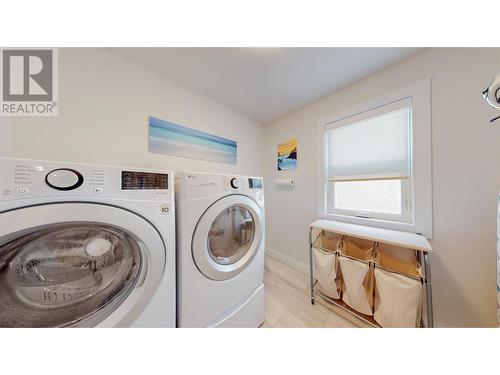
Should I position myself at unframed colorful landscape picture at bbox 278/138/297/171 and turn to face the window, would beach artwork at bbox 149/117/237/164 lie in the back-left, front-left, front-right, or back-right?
back-right

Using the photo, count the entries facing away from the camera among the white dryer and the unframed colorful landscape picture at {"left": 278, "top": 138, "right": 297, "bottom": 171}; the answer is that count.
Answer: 0

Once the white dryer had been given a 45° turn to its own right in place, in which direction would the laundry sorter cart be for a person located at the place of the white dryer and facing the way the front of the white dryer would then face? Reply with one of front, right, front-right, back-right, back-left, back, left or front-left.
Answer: left

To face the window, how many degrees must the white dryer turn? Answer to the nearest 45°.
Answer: approximately 45° to its left

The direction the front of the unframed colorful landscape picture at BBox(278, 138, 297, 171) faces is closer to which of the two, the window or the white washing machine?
the white washing machine

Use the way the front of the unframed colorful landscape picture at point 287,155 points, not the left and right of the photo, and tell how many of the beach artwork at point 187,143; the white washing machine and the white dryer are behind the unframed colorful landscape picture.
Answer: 0

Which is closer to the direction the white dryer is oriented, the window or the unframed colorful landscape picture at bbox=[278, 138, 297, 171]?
the window

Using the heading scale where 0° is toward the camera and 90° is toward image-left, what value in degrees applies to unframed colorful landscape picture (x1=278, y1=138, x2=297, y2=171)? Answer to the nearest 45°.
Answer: approximately 45°

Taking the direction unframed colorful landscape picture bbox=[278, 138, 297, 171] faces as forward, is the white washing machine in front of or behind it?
in front

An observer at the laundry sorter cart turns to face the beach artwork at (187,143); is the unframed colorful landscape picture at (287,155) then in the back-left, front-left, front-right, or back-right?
front-right

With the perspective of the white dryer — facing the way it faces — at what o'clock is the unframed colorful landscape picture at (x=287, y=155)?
The unframed colorful landscape picture is roughly at 9 o'clock from the white dryer.
